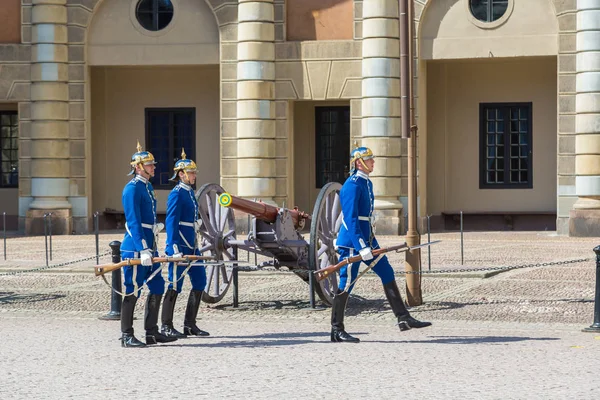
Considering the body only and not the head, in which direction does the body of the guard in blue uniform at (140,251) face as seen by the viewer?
to the viewer's right

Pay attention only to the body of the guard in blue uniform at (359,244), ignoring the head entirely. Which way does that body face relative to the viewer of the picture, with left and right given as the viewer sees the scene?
facing to the right of the viewer

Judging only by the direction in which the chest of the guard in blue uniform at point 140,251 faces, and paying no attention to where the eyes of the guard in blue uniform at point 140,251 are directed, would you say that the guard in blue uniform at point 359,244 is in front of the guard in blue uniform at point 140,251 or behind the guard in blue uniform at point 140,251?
in front

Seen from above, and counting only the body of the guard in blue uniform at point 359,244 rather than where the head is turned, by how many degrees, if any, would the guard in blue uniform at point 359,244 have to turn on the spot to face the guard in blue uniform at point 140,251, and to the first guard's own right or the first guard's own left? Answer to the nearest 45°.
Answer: approximately 180°
